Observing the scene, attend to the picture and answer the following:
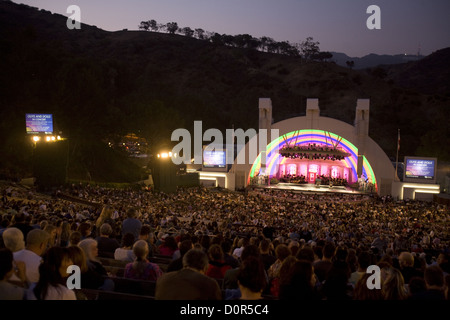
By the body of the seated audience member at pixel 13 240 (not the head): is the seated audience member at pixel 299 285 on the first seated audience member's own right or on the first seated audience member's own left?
on the first seated audience member's own right

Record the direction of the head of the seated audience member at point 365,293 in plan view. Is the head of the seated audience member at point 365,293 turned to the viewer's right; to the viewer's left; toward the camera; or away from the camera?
away from the camera

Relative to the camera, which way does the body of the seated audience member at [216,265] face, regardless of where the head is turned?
away from the camera

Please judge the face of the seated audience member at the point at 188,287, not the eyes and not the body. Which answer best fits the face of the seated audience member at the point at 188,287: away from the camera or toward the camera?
away from the camera

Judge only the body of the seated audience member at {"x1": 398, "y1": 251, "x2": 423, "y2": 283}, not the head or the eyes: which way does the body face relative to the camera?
away from the camera

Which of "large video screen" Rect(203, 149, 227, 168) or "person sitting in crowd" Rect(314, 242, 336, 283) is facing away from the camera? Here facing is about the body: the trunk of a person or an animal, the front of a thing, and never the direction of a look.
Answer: the person sitting in crowd

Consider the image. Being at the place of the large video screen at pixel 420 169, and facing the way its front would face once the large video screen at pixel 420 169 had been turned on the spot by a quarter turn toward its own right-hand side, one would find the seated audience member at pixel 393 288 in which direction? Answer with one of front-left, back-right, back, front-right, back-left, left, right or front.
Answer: left

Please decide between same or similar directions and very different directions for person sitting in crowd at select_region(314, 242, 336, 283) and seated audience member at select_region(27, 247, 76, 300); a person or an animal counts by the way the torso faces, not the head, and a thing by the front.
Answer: same or similar directions

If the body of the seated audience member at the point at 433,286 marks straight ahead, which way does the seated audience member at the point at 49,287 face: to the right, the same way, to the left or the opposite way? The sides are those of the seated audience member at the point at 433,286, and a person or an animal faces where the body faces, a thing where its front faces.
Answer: the same way

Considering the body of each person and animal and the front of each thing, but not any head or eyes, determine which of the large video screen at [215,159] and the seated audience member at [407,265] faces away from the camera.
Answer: the seated audience member

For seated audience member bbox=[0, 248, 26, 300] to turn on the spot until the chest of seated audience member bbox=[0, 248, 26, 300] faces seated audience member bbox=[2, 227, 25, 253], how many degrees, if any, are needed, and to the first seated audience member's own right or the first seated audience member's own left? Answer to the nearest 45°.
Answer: approximately 45° to the first seated audience member's own left

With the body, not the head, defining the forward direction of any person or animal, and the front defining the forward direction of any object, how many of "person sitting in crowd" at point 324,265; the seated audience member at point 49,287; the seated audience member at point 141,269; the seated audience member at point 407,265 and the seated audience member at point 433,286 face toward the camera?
0

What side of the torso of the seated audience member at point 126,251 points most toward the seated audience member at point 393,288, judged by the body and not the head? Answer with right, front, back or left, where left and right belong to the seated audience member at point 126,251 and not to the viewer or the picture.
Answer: right

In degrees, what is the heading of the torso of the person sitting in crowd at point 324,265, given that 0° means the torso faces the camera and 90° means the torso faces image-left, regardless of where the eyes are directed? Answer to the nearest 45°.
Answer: approximately 180°

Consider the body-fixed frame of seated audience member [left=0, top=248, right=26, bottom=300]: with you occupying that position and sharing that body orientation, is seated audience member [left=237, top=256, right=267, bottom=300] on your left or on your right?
on your right

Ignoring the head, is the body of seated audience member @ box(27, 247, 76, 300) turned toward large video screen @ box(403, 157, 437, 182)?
yes

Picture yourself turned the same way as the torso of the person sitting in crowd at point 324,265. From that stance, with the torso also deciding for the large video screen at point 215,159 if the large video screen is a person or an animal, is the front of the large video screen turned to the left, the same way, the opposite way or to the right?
the opposite way

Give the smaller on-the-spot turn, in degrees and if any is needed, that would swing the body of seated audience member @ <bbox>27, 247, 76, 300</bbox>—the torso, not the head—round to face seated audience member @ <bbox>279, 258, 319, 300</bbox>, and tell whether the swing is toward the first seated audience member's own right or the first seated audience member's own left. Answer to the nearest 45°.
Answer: approximately 45° to the first seated audience member's own right

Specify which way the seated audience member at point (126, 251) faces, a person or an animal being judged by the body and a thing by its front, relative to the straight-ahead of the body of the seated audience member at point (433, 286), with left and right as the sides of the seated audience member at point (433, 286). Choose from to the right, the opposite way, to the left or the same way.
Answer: the same way

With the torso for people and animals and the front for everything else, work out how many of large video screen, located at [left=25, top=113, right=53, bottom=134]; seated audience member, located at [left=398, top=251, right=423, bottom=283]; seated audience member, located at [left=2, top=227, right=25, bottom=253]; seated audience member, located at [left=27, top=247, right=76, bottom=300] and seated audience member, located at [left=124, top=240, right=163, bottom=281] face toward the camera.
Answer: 1

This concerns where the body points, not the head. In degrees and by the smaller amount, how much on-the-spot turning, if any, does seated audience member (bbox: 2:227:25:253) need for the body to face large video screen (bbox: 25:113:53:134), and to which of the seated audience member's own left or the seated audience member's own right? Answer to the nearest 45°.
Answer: approximately 45° to the seated audience member's own left
